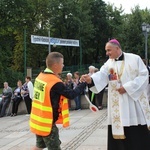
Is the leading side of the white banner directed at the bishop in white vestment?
yes

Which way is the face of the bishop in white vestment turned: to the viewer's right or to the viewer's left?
to the viewer's left

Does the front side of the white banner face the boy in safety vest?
yes

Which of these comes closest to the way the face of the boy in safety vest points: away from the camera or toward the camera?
away from the camera

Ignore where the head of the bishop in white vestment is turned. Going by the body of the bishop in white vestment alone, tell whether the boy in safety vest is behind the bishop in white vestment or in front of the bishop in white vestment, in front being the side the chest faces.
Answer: in front

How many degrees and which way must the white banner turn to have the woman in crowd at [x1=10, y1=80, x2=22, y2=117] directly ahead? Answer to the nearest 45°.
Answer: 0° — it already faces them

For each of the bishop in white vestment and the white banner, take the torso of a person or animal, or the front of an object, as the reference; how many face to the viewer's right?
0

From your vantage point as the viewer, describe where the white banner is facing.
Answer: facing the viewer

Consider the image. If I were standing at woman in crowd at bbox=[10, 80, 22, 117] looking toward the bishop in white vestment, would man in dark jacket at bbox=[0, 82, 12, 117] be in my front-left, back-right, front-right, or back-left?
back-right

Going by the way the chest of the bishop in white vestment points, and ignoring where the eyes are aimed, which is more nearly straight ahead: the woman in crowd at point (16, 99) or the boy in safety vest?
the boy in safety vest

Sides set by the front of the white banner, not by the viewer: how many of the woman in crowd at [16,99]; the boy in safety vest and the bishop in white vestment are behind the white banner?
0

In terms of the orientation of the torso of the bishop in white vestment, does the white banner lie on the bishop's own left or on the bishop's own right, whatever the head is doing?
on the bishop's own right

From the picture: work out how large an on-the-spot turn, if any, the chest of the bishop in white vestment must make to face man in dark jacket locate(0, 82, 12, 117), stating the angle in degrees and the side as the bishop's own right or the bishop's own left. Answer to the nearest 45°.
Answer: approximately 90° to the bishop's own right

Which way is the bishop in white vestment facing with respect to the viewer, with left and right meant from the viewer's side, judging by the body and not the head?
facing the viewer and to the left of the viewer
